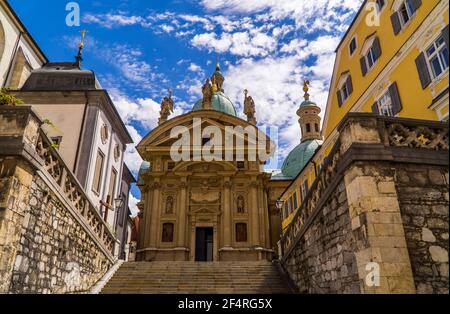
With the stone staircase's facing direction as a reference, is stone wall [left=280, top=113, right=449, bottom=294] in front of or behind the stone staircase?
in front

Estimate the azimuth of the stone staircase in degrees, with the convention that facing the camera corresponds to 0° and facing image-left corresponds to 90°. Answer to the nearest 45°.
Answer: approximately 0°

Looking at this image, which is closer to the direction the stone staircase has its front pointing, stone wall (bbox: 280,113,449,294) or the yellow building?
the stone wall

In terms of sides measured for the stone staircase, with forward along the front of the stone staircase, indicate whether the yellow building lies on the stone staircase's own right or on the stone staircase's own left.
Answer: on the stone staircase's own left
